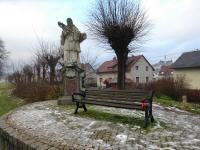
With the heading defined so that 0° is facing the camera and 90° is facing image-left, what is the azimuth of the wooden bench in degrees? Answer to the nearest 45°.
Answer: approximately 45°

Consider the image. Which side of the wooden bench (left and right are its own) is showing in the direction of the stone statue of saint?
right

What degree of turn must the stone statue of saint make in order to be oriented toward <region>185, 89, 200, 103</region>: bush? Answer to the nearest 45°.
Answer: approximately 135° to its left

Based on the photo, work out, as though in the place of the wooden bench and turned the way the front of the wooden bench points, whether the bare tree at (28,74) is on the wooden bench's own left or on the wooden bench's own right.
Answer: on the wooden bench's own right

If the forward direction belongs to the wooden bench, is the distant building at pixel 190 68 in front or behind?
behind

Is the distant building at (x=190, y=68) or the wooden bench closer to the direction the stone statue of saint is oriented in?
the wooden bench
